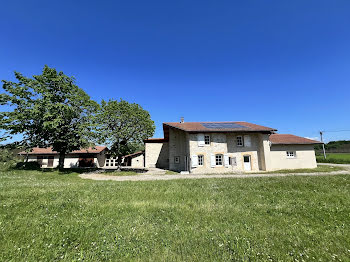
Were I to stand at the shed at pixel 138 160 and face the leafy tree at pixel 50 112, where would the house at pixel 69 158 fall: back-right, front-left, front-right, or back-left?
front-right

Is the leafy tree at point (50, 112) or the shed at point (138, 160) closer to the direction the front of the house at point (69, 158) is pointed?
the leafy tree

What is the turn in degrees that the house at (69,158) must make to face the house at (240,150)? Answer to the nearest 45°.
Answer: approximately 45° to its left

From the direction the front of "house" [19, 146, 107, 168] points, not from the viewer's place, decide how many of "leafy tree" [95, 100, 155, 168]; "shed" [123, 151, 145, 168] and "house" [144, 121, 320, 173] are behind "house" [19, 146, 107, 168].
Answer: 0

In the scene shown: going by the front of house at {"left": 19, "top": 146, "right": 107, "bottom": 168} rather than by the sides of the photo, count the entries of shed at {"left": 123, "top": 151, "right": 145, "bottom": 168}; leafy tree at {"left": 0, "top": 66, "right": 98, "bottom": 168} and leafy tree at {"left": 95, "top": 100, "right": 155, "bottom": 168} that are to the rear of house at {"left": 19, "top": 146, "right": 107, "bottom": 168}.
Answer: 0

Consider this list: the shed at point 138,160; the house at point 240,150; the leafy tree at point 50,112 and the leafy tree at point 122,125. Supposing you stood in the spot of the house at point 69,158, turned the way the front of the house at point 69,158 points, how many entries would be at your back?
0

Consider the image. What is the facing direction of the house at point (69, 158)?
toward the camera

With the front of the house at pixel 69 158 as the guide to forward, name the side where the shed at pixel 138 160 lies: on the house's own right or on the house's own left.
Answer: on the house's own left

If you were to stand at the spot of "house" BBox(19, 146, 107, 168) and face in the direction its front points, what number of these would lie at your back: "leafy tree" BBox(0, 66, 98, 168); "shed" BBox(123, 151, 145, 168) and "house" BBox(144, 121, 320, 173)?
0

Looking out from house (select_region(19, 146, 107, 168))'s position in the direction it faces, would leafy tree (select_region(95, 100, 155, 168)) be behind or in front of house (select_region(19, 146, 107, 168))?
in front

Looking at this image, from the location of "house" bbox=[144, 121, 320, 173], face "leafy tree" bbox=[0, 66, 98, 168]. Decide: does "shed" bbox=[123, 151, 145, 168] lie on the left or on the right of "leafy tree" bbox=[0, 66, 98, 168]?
right

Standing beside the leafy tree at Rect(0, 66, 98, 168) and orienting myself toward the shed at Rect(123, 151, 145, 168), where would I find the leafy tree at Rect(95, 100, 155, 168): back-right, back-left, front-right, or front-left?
front-right

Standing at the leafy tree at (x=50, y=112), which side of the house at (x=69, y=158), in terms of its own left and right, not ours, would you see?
front
